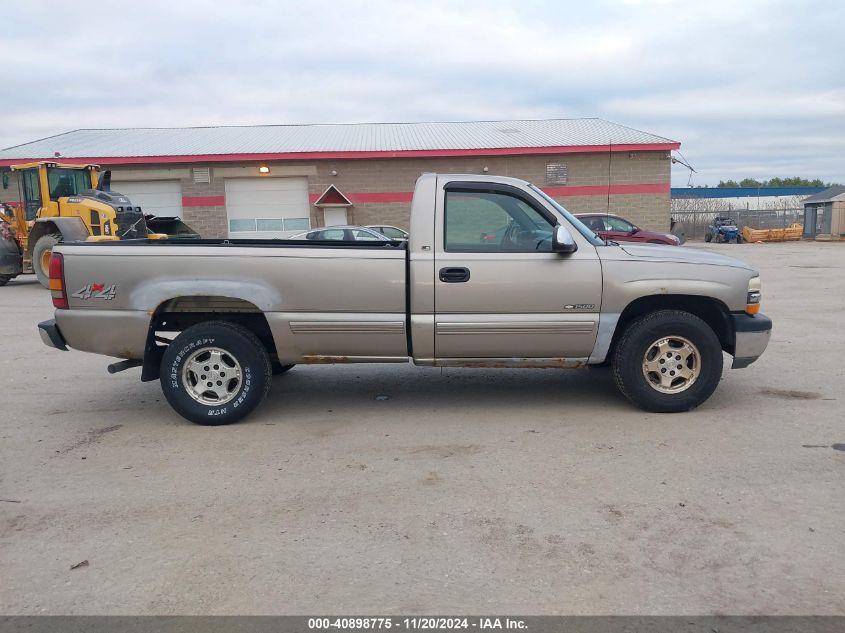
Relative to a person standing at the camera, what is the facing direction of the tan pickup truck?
facing to the right of the viewer

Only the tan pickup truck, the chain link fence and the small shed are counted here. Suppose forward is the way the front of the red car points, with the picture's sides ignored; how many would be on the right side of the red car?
1

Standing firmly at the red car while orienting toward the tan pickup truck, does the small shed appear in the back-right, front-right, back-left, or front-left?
back-left

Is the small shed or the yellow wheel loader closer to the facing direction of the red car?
the small shed

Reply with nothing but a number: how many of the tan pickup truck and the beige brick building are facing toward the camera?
1

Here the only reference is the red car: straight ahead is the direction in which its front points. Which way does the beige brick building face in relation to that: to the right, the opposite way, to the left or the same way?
to the right

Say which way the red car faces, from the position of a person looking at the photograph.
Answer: facing to the right of the viewer

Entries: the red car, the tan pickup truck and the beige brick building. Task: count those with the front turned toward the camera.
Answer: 1

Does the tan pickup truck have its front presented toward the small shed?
no

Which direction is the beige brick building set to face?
toward the camera

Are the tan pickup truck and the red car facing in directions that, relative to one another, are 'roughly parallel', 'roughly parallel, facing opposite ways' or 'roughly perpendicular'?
roughly parallel

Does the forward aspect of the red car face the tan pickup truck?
no

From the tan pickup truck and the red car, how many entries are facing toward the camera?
0

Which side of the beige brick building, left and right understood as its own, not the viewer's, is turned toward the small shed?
left

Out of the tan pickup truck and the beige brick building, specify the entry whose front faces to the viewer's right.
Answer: the tan pickup truck

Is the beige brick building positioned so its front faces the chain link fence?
no
